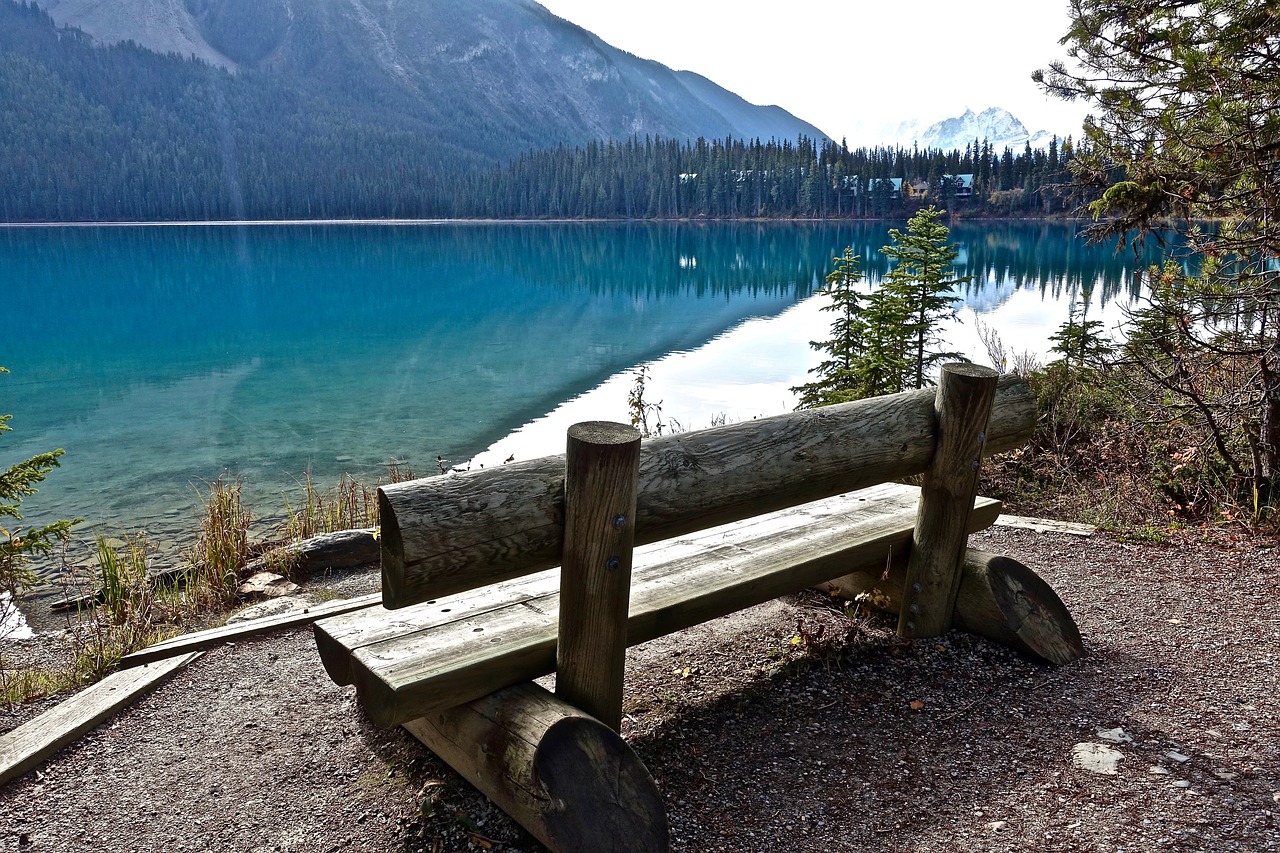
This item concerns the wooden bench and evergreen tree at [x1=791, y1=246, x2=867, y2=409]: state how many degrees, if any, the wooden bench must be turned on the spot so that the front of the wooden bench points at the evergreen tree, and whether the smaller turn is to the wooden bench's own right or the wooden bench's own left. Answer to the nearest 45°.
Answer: approximately 45° to the wooden bench's own right

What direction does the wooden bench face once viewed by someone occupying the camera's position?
facing away from the viewer and to the left of the viewer

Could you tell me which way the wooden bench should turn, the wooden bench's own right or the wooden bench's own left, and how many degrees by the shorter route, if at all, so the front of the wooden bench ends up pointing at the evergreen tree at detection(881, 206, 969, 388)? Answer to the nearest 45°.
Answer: approximately 45° to the wooden bench's own right

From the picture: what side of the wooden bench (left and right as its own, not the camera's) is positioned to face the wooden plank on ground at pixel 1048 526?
right

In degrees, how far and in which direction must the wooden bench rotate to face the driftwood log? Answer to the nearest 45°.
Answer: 0° — it already faces it

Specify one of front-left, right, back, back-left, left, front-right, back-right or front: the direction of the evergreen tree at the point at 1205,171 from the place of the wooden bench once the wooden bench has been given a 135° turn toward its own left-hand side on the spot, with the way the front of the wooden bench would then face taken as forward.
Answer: back-left

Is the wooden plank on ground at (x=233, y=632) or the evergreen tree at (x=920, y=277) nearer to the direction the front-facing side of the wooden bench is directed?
the wooden plank on ground

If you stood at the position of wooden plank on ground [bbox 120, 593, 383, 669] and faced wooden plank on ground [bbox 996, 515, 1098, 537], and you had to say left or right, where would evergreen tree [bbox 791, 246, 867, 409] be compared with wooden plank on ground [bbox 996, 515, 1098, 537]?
left
